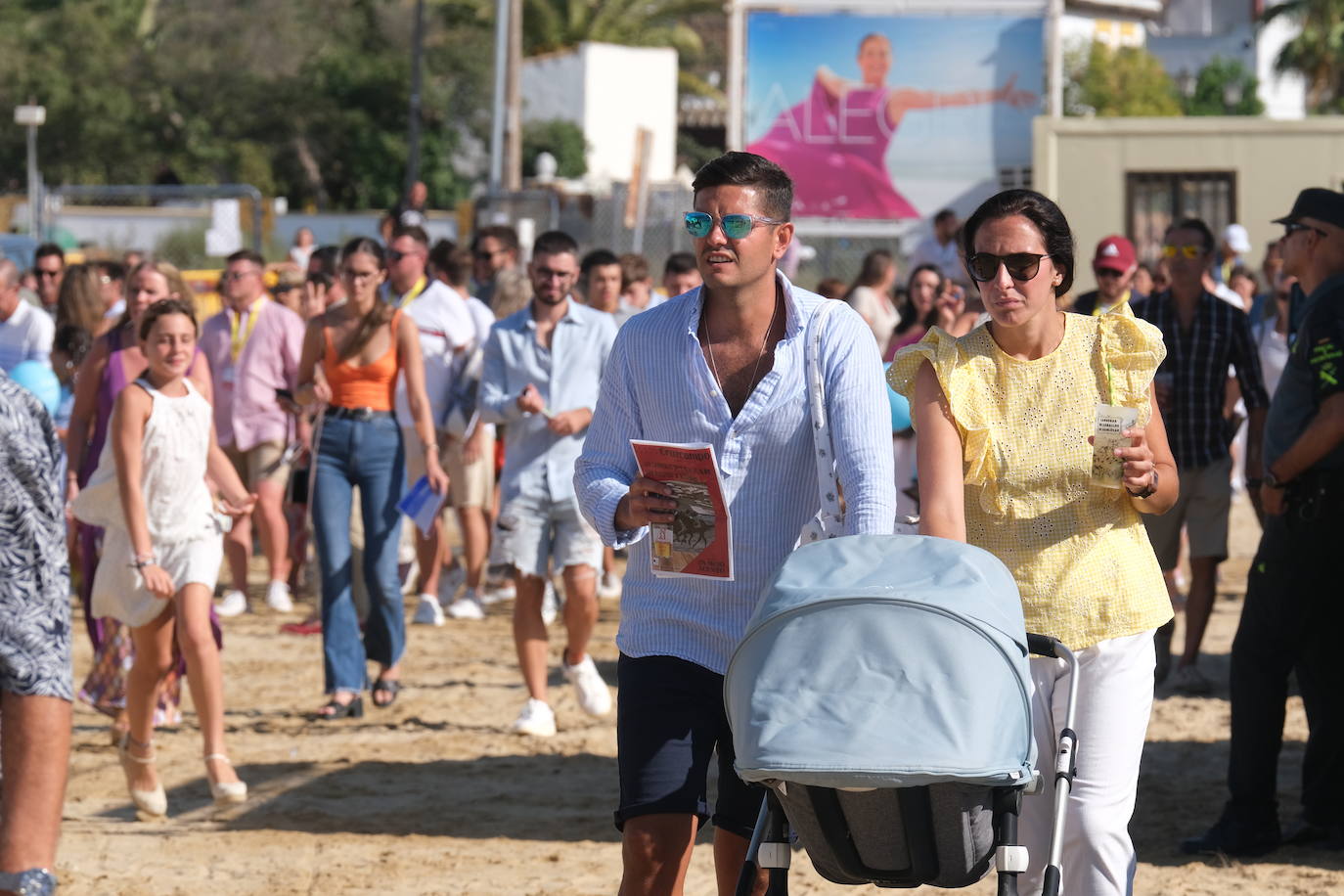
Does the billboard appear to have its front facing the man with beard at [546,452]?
yes

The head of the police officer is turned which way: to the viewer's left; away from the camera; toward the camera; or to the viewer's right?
to the viewer's left

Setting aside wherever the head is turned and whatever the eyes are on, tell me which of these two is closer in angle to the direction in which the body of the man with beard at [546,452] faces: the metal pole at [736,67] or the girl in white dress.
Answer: the girl in white dress

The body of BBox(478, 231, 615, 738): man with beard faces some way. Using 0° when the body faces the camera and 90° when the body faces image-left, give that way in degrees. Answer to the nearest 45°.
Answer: approximately 0°

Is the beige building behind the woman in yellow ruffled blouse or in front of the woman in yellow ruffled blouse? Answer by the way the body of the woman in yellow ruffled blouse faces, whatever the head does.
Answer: behind

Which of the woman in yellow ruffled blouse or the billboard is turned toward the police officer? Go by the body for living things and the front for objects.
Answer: the billboard

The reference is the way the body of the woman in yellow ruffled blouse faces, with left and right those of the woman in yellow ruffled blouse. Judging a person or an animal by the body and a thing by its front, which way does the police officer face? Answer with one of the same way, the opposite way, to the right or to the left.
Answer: to the right

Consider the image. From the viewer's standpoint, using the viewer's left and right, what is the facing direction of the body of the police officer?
facing to the left of the viewer
